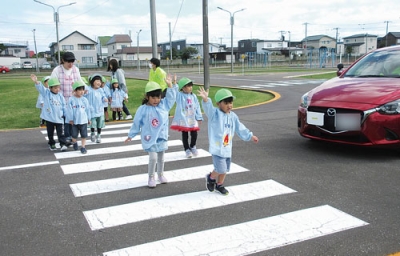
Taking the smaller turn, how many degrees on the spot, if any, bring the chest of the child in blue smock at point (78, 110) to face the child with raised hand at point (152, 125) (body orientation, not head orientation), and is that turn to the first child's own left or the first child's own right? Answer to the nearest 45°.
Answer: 0° — they already face them

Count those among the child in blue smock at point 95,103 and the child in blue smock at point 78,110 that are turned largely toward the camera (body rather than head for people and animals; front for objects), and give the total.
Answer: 2

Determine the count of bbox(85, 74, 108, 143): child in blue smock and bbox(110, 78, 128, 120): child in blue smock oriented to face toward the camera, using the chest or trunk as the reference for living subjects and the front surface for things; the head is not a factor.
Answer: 2

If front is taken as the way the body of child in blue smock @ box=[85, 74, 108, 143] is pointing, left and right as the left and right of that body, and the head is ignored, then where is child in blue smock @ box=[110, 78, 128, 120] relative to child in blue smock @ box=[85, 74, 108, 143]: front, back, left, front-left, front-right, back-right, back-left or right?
back

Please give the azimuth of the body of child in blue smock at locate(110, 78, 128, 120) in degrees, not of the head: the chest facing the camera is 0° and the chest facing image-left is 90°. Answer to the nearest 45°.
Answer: approximately 0°

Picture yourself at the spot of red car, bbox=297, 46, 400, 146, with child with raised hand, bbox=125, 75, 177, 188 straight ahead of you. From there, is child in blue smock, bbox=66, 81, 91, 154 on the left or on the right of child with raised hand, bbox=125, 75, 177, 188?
right

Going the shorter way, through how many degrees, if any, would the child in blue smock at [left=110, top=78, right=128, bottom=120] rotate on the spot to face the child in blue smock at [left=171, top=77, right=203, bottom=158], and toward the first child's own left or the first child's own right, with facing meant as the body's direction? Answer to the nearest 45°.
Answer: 0° — they already face them

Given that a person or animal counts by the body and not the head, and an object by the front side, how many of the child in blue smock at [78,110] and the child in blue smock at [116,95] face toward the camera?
2
